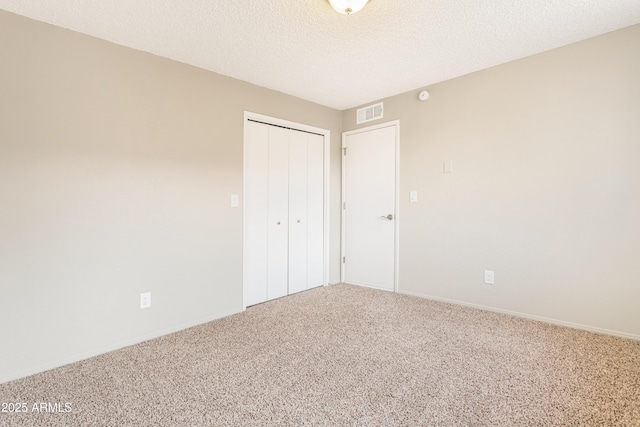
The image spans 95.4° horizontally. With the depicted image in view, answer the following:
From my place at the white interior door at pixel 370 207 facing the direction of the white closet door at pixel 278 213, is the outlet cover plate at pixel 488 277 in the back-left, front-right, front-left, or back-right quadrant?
back-left

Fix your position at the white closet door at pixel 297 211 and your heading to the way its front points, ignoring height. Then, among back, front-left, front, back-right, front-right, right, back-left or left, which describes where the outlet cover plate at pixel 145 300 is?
right

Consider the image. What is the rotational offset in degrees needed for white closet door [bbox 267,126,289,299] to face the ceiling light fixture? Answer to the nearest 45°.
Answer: approximately 45° to its right

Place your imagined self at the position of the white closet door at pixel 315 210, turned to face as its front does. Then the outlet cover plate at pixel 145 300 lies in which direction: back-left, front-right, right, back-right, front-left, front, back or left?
right

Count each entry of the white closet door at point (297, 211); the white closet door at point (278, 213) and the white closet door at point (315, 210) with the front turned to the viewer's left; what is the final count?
0

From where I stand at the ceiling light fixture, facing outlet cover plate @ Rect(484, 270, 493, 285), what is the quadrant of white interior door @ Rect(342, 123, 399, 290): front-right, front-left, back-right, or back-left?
front-left

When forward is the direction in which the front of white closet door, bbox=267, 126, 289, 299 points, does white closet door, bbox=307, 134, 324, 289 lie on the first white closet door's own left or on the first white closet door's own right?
on the first white closet door's own left

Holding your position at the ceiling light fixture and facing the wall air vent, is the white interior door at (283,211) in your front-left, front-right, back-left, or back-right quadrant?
front-left

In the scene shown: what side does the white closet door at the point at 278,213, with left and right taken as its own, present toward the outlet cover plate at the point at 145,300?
right

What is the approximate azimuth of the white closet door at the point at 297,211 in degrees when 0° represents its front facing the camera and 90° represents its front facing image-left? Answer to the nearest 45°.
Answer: approximately 315°

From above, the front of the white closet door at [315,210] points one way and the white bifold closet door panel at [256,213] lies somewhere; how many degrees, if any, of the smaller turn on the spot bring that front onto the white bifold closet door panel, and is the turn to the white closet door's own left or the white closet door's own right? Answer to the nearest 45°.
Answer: approximately 90° to the white closet door's own right

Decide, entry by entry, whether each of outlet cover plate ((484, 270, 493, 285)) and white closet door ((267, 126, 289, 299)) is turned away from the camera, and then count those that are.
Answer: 0

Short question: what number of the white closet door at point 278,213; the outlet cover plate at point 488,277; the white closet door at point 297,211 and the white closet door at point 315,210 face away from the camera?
0

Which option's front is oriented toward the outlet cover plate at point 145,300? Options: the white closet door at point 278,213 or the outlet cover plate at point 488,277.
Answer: the outlet cover plate at point 488,277

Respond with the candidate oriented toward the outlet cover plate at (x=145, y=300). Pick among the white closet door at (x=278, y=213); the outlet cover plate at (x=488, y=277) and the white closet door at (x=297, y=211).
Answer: the outlet cover plate at (x=488, y=277)

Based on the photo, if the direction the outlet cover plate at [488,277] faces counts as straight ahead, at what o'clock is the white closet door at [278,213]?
The white closet door is roughly at 1 o'clock from the outlet cover plate.

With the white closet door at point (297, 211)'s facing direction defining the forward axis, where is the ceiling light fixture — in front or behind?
in front
